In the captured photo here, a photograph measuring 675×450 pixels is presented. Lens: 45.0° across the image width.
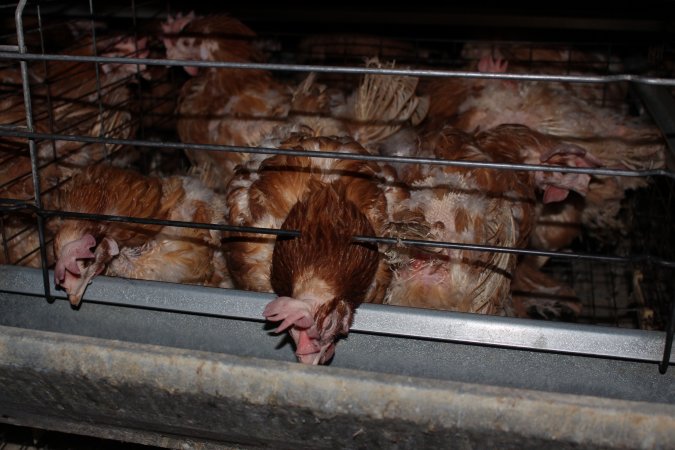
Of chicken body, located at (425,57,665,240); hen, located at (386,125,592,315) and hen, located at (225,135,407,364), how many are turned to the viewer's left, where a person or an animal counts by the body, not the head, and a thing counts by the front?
1

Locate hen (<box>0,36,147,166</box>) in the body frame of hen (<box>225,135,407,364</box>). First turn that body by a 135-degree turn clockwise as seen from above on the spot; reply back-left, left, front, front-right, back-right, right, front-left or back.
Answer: front

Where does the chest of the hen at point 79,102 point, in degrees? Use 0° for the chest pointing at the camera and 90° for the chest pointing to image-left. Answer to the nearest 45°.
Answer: approximately 270°

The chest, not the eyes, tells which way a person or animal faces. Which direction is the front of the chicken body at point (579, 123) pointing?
to the viewer's left

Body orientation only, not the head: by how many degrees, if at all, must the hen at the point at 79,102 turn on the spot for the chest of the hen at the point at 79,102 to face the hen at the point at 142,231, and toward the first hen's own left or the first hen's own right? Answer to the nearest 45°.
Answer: approximately 90° to the first hen's own right

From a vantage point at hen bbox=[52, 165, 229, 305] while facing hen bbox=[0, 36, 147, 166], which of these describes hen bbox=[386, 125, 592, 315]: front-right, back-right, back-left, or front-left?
back-right

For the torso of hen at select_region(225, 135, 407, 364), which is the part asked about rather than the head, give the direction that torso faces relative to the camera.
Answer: toward the camera

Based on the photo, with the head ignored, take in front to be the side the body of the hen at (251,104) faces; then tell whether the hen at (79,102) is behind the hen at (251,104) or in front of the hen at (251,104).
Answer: in front

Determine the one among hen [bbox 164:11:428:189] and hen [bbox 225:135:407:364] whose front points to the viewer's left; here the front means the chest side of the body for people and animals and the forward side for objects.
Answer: hen [bbox 164:11:428:189]

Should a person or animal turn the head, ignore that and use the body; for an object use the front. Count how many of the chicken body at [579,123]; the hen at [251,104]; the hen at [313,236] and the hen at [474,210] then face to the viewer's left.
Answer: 2

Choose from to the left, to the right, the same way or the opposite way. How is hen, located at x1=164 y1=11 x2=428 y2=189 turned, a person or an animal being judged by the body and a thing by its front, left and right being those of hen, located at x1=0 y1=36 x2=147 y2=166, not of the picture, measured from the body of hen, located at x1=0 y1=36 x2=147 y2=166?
the opposite way
